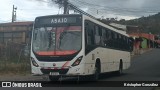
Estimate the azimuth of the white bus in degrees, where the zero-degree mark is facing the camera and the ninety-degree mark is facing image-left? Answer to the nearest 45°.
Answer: approximately 45°

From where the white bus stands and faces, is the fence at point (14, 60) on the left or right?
on its right
